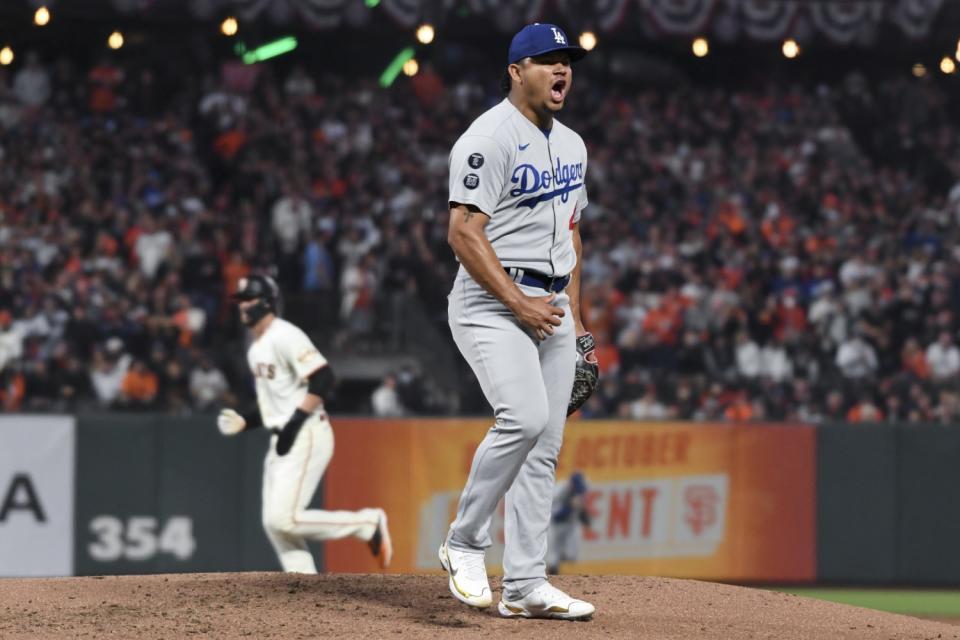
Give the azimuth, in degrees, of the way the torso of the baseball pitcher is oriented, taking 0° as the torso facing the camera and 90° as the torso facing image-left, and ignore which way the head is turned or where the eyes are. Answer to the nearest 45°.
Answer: approximately 315°

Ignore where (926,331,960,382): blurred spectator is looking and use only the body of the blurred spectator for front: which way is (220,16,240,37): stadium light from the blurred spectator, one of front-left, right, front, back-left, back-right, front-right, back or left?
right

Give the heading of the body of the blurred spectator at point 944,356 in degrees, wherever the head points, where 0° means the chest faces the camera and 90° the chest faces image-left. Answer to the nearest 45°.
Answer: approximately 0°

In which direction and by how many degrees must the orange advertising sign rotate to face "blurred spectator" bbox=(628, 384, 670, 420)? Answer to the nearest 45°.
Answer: approximately 180°

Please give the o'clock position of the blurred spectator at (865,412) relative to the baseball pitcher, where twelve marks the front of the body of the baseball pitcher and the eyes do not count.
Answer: The blurred spectator is roughly at 8 o'clock from the baseball pitcher.

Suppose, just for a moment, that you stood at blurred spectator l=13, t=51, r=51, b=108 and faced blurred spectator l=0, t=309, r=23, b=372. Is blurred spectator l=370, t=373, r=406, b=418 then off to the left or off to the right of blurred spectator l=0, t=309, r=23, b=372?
left

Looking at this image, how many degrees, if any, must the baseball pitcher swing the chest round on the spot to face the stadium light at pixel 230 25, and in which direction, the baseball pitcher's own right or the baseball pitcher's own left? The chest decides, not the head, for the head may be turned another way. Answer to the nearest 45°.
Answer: approximately 135° to the baseball pitcher's own left

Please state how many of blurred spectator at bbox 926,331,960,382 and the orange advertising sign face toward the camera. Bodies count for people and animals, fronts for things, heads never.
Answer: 2

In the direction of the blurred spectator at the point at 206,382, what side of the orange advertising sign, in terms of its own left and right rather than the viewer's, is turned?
right

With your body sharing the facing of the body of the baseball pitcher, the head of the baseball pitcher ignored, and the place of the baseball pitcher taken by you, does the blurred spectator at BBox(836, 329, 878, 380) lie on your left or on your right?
on your left

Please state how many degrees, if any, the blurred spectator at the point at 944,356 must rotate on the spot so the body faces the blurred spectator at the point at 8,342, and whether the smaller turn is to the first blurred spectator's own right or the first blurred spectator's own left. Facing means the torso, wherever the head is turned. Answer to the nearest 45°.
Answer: approximately 45° to the first blurred spectator's own right
